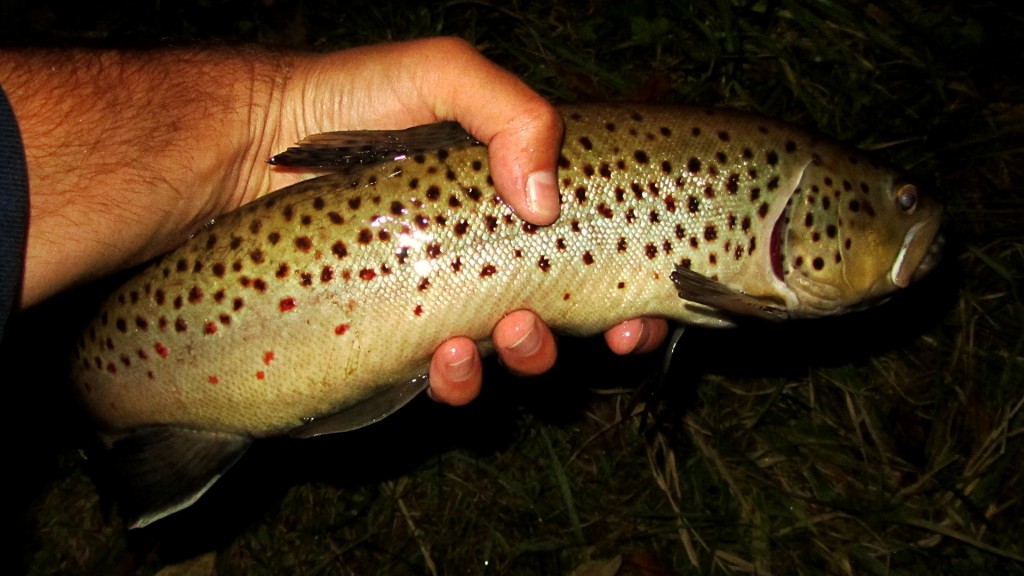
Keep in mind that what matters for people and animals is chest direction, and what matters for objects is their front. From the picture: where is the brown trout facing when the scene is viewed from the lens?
facing to the right of the viewer
